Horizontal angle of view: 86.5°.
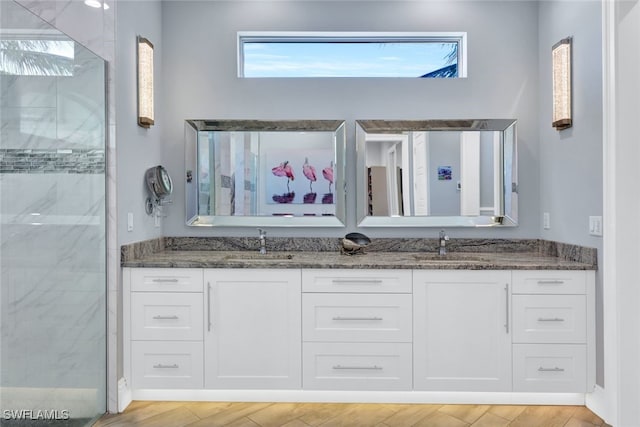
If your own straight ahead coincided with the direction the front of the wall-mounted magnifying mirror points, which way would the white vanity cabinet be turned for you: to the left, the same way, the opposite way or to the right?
to the right

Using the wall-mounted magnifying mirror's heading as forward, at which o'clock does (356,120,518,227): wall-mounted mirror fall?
The wall-mounted mirror is roughly at 11 o'clock from the wall-mounted magnifying mirror.

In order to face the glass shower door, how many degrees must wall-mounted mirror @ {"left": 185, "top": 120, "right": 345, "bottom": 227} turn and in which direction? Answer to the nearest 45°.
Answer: approximately 45° to its right

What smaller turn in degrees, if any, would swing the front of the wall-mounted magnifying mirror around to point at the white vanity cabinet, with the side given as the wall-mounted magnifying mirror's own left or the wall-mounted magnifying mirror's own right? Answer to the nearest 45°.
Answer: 0° — it already faces it

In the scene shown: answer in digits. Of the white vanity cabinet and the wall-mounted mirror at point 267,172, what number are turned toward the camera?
2

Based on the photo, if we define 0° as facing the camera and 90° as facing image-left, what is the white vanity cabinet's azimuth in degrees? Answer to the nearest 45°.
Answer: approximately 0°

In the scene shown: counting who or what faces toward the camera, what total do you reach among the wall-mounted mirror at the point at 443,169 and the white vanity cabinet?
2

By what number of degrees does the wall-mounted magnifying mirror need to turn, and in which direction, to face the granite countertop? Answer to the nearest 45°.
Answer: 0° — it already faces it

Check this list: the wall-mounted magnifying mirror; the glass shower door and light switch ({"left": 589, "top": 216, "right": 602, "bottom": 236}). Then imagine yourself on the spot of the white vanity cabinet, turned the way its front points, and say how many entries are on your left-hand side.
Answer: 1
